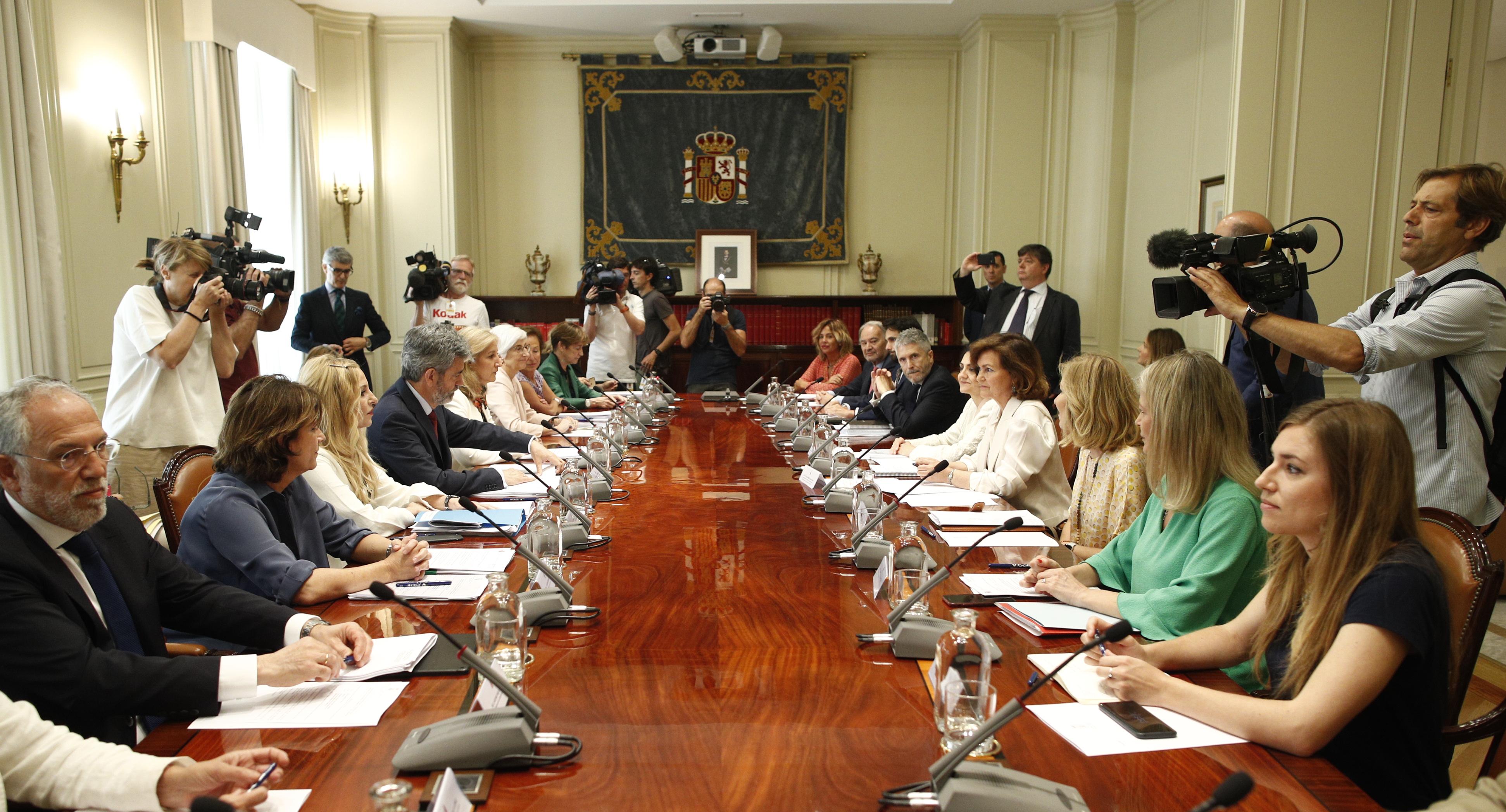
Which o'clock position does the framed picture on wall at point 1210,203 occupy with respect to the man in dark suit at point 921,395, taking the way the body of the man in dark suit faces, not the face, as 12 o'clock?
The framed picture on wall is roughly at 6 o'clock from the man in dark suit.

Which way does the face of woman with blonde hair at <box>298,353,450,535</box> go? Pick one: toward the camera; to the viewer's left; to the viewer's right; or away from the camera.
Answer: to the viewer's right

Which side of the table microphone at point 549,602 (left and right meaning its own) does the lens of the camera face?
left

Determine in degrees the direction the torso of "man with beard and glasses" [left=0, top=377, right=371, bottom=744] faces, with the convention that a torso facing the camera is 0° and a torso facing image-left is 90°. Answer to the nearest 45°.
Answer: approximately 315°

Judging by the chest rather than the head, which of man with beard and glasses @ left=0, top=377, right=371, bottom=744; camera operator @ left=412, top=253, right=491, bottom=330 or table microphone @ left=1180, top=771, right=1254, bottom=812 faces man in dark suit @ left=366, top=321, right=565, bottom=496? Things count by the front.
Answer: the camera operator

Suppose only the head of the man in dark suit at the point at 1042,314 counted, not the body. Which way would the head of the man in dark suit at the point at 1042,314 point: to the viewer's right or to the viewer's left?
to the viewer's left

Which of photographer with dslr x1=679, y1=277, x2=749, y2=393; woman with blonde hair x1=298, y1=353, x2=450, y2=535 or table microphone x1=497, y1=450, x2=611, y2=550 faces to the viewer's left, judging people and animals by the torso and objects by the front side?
the table microphone

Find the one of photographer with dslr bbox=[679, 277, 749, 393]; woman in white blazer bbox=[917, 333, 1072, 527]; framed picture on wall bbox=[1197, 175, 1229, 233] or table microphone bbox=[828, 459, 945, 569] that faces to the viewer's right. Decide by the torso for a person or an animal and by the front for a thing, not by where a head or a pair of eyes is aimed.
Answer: the table microphone

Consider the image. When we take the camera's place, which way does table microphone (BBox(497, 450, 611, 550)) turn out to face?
facing to the left of the viewer

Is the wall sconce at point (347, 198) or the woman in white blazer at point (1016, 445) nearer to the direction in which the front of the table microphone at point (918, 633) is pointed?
the woman in white blazer

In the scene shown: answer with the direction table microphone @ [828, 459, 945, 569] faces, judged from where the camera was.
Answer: facing to the right of the viewer

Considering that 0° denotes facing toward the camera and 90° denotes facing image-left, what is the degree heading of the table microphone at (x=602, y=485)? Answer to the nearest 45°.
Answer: approximately 90°

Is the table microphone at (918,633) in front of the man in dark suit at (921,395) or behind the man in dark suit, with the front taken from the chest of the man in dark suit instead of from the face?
in front

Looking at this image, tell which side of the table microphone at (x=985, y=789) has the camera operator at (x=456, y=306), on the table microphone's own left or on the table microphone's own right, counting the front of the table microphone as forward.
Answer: on the table microphone's own left

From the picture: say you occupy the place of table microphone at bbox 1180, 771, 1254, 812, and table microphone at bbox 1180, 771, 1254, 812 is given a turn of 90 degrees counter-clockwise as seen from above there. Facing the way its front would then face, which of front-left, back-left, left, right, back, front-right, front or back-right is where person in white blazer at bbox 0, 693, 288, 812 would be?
left
